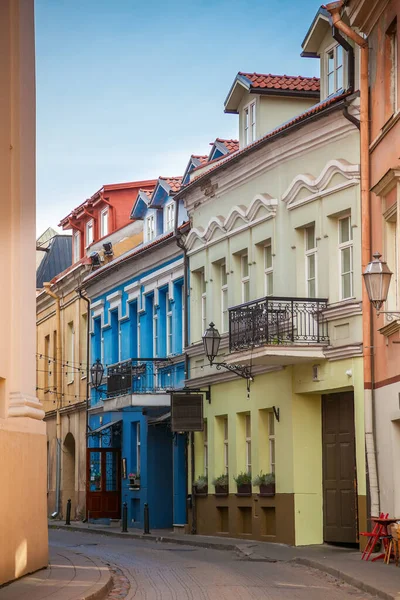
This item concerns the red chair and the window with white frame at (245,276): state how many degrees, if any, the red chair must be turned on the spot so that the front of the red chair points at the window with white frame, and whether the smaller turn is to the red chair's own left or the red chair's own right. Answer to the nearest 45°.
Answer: approximately 90° to the red chair's own right

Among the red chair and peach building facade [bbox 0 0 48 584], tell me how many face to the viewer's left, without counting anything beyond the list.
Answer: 1

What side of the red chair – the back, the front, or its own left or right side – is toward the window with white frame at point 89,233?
right

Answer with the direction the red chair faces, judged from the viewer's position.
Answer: facing to the left of the viewer

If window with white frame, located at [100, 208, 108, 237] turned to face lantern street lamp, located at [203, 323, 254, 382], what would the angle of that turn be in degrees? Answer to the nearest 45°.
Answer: approximately 45° to its left

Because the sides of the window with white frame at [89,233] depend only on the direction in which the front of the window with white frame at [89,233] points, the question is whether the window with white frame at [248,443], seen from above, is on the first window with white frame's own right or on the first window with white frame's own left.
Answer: on the first window with white frame's own left

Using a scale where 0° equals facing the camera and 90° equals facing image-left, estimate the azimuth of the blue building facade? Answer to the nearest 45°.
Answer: approximately 45°

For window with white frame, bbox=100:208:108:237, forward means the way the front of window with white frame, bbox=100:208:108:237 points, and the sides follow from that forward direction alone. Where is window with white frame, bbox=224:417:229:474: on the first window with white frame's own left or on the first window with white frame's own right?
on the first window with white frame's own left

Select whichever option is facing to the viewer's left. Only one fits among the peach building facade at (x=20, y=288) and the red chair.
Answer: the red chair

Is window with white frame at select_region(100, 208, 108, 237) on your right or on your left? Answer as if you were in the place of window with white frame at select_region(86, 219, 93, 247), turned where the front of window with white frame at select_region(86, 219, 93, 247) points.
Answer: on your left
